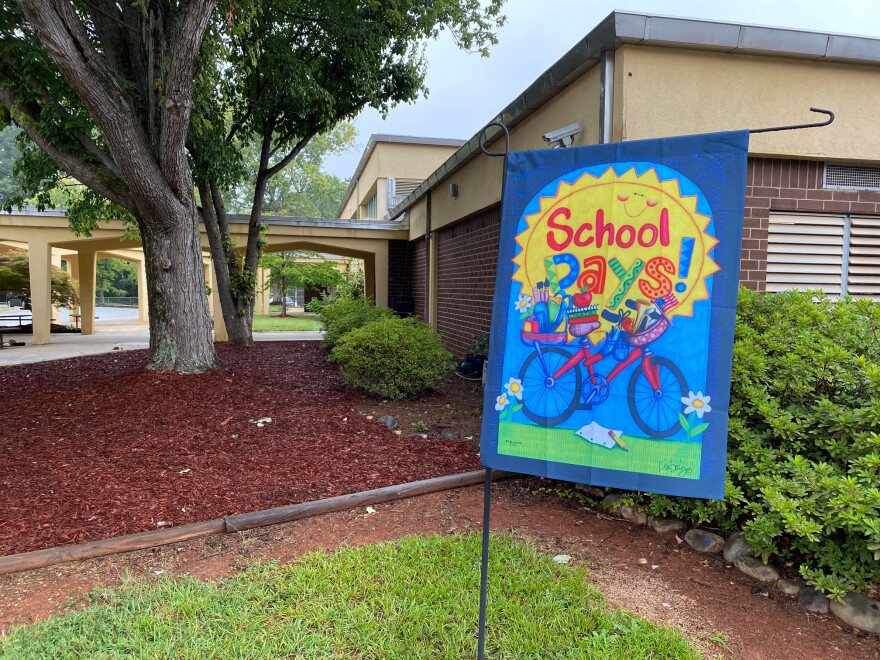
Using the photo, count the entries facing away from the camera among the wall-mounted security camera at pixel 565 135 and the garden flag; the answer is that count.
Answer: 0

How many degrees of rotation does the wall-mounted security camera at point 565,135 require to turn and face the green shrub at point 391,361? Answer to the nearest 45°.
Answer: approximately 90° to its right

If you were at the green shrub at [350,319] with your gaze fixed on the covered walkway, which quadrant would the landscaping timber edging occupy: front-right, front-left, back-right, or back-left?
back-left

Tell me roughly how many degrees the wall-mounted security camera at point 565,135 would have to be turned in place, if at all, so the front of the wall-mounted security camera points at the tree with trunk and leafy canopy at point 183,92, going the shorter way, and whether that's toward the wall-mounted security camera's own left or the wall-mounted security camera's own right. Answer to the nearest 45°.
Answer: approximately 45° to the wall-mounted security camera's own right

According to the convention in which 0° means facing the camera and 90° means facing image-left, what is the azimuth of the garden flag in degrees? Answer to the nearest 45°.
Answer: approximately 0°

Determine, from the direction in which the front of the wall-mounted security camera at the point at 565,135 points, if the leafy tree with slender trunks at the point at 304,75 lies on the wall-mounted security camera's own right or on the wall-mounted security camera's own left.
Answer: on the wall-mounted security camera's own right

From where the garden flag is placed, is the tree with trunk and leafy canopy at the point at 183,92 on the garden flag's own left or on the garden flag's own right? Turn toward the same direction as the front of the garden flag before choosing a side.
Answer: on the garden flag's own right

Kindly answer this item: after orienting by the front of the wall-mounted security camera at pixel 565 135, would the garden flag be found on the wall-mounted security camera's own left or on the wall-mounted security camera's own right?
on the wall-mounted security camera's own left

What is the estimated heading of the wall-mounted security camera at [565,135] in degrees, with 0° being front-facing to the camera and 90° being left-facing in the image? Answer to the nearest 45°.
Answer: approximately 45°

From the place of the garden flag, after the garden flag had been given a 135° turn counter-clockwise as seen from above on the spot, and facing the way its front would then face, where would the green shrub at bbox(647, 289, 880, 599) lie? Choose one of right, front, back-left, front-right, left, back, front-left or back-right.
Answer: front
